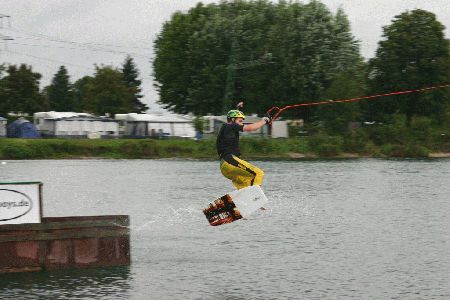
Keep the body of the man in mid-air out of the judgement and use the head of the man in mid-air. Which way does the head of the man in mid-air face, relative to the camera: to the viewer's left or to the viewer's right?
to the viewer's right

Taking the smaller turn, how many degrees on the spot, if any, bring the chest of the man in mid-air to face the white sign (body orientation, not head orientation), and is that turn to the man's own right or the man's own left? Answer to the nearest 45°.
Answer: approximately 135° to the man's own right

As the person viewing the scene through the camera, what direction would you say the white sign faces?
facing the viewer

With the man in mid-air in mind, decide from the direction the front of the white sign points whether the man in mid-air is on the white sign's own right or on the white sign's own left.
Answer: on the white sign's own left

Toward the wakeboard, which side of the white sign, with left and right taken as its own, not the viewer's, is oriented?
left
